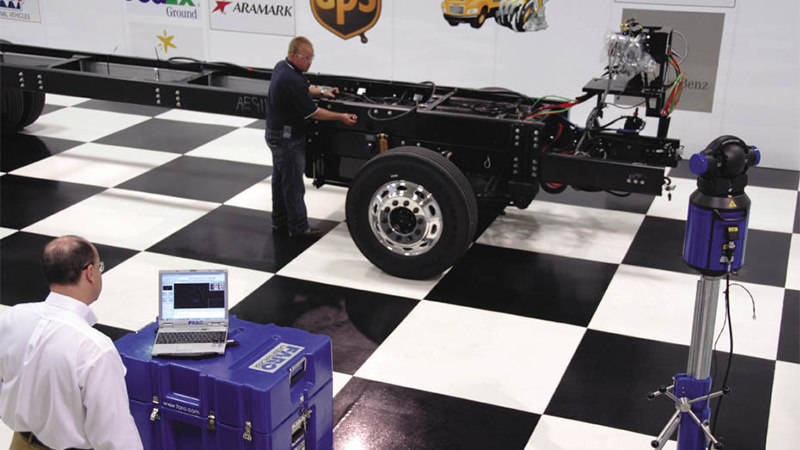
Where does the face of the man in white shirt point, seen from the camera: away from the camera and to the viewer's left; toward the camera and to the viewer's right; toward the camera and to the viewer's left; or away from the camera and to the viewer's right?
away from the camera and to the viewer's right

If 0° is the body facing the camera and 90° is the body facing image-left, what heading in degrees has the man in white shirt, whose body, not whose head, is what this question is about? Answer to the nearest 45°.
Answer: approximately 225°

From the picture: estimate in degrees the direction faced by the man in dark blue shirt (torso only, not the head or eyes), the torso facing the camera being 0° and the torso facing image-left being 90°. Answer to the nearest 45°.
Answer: approximately 270°

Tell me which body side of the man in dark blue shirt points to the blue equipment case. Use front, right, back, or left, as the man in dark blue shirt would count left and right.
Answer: right

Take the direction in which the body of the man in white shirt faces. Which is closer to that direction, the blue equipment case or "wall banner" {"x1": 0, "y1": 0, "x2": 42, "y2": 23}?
the blue equipment case

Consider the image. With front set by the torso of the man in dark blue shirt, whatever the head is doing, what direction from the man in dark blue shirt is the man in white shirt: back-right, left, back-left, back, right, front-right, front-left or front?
right

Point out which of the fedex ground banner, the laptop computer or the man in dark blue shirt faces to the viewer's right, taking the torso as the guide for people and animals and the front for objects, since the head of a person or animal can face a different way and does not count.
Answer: the man in dark blue shirt

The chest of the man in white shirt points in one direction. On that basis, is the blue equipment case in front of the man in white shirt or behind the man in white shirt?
in front

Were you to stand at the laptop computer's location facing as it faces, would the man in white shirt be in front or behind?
in front

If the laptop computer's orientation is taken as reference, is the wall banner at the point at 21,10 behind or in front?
behind

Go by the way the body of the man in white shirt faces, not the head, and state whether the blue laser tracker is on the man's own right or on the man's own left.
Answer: on the man's own right

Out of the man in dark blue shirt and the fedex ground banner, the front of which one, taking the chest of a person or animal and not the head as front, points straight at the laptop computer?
the fedex ground banner

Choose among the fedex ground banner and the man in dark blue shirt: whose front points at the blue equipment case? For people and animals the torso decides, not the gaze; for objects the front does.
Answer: the fedex ground banner
